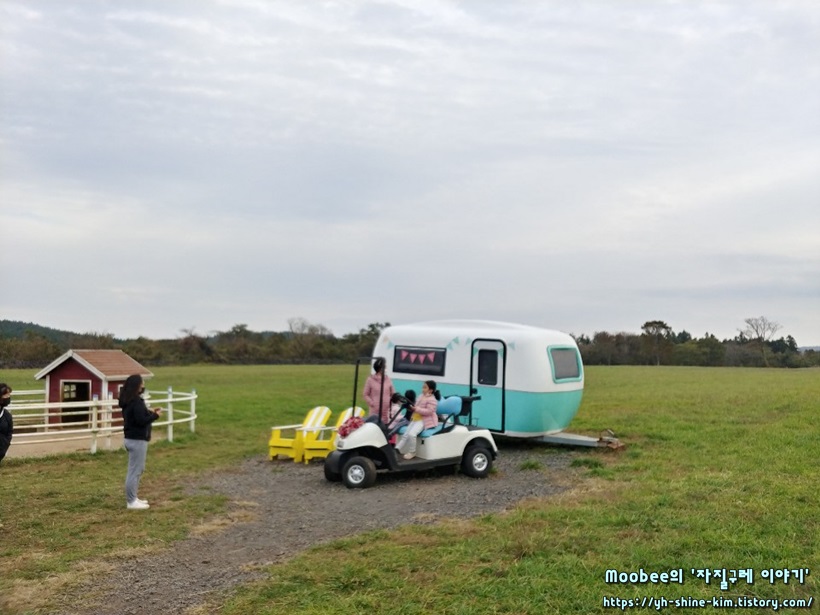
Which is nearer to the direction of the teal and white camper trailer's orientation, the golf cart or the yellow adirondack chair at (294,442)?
the golf cart

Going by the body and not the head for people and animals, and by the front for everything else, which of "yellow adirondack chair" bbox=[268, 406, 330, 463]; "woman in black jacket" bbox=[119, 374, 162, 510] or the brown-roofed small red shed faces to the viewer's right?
the woman in black jacket

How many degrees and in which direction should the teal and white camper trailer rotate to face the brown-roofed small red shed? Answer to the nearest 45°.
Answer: approximately 135° to its right

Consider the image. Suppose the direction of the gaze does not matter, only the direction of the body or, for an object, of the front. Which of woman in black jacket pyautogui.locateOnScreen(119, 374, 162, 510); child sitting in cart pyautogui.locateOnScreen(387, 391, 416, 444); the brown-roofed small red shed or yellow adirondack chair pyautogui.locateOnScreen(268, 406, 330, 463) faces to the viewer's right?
the woman in black jacket

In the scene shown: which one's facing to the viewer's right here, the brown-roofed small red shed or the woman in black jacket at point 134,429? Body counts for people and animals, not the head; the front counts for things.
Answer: the woman in black jacket

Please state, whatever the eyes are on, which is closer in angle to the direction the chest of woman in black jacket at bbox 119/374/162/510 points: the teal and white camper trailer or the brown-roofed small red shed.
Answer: the teal and white camper trailer

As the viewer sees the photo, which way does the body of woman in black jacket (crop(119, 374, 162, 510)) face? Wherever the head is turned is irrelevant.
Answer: to the viewer's right

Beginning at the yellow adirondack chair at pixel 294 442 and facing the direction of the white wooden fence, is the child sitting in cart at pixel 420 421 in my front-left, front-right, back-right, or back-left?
back-left

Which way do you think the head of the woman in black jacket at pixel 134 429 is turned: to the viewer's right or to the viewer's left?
to the viewer's right

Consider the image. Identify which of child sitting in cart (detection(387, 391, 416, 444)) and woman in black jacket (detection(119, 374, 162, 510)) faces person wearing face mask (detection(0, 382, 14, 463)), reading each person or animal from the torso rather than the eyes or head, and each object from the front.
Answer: the child sitting in cart

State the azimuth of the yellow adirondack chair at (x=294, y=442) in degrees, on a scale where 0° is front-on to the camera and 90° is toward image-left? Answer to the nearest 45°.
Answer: approximately 45°

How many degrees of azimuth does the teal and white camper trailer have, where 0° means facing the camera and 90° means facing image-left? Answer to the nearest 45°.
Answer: approximately 315°
